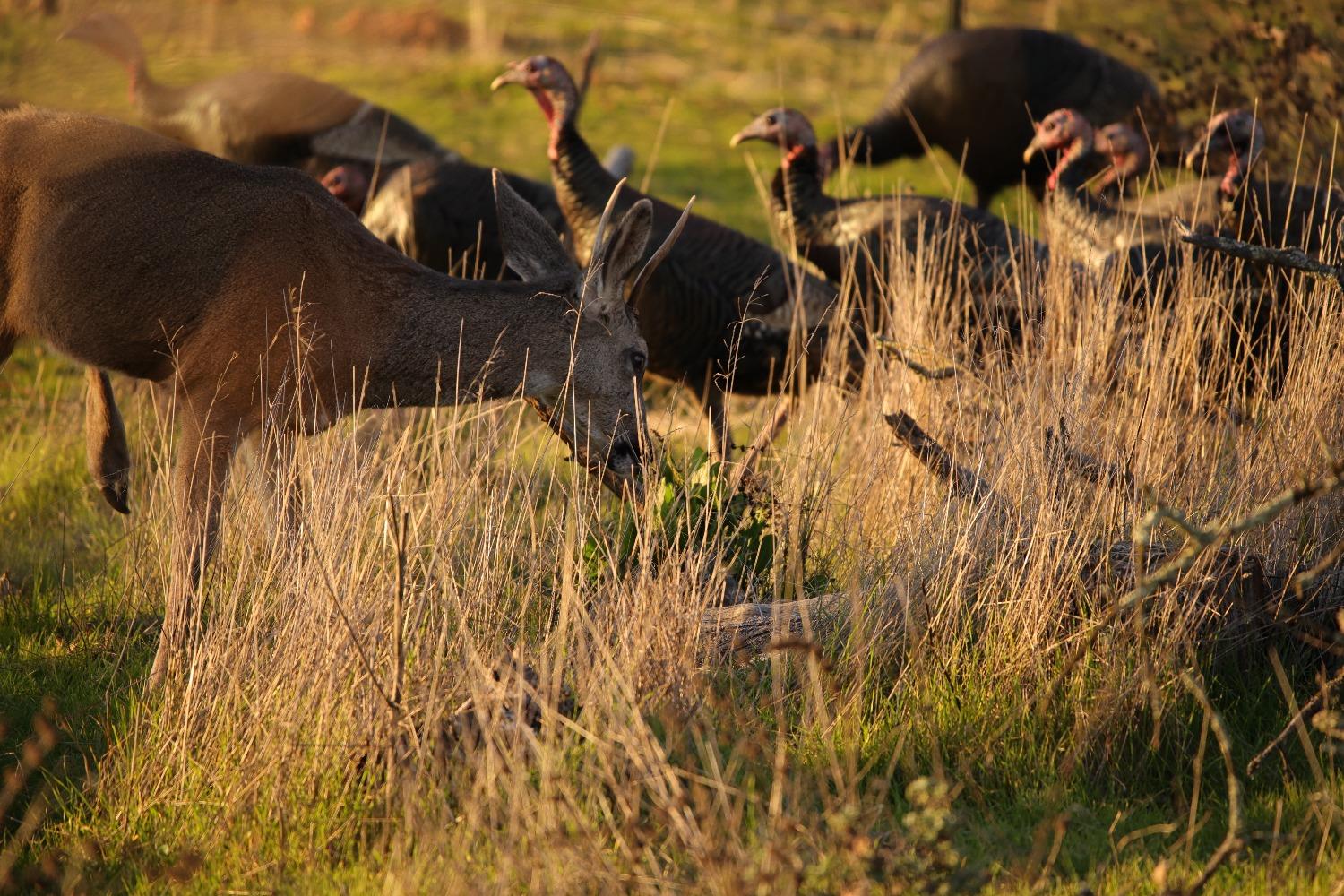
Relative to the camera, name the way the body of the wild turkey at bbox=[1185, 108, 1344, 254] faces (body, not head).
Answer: to the viewer's left

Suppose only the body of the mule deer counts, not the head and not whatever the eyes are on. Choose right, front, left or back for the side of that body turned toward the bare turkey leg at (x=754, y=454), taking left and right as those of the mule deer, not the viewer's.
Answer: front

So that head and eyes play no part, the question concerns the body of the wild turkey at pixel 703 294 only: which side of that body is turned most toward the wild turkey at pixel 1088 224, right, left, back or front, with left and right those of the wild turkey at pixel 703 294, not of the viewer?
back

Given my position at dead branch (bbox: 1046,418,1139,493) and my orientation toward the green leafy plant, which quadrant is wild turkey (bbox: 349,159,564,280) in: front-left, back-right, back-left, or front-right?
front-right

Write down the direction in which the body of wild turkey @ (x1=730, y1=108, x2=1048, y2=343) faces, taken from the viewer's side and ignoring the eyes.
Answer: to the viewer's left

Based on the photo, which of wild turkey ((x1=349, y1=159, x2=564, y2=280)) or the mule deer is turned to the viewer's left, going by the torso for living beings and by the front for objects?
the wild turkey

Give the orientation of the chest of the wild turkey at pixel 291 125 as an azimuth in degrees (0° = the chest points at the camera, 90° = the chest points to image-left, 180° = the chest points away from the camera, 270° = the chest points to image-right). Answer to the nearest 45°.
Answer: approximately 90°

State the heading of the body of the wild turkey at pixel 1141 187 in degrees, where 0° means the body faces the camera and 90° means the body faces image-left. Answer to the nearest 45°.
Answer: approximately 90°

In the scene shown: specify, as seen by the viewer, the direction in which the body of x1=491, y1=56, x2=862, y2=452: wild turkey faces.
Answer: to the viewer's left

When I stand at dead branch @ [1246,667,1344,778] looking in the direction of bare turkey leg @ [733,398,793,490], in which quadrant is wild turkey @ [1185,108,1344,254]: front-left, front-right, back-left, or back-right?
front-right

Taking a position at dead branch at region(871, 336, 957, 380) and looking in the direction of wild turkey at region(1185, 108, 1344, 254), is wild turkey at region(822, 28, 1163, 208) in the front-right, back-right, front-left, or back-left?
front-left

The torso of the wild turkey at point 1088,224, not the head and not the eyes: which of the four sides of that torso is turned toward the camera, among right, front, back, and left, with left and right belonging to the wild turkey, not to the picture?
left
